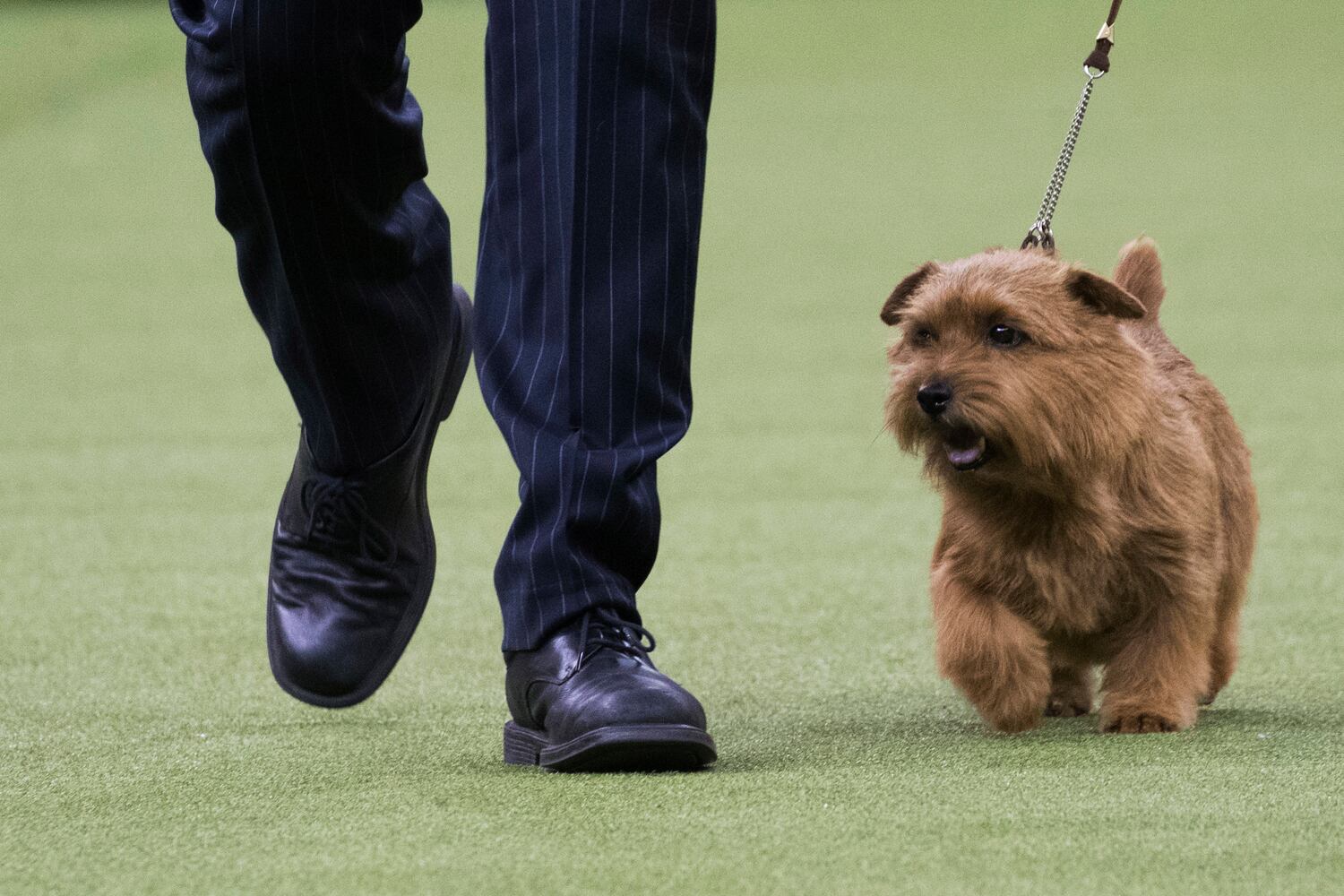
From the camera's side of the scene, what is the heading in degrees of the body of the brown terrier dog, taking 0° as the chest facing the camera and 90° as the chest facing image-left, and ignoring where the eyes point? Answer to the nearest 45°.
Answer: approximately 45°
